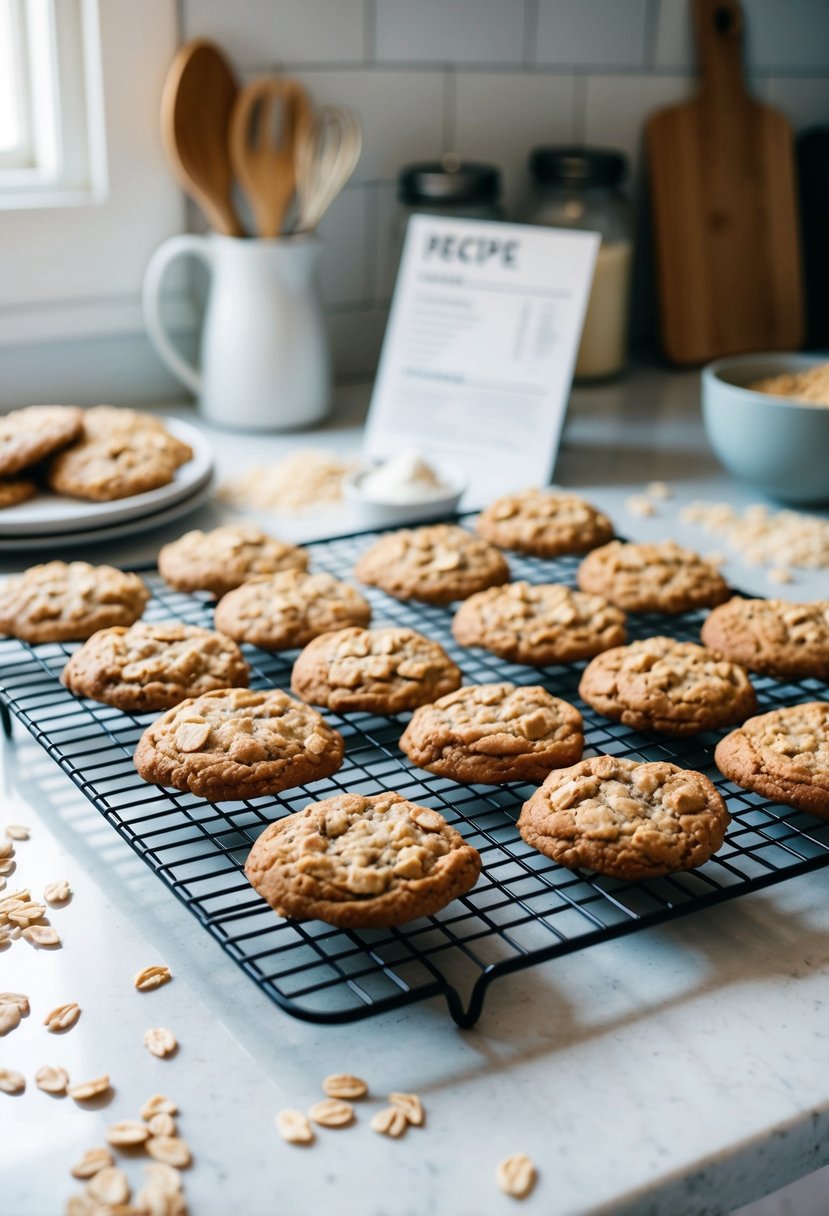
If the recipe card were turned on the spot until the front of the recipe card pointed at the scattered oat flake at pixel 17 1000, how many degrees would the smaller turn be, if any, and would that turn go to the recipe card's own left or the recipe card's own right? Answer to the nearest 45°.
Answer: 0° — it already faces it

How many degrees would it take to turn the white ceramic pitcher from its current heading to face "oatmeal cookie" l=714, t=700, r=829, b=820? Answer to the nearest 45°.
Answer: approximately 90° to its right

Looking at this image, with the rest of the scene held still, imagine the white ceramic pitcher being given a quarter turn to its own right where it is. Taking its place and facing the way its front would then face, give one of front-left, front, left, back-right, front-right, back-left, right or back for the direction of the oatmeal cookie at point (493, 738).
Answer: front

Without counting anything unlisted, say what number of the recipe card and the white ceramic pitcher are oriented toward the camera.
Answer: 1

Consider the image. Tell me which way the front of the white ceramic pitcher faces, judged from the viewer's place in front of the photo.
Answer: facing to the right of the viewer

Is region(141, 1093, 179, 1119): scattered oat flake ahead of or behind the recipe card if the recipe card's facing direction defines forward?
ahead

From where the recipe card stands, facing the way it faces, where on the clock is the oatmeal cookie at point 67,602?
The oatmeal cookie is roughly at 1 o'clock from the recipe card.

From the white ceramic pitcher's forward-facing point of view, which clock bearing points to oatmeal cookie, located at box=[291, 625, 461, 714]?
The oatmeal cookie is roughly at 3 o'clock from the white ceramic pitcher.

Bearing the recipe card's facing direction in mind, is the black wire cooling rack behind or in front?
in front

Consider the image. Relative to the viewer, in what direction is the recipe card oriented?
toward the camera

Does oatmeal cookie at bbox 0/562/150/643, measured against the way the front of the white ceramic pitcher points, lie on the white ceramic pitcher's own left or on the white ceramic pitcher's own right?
on the white ceramic pitcher's own right

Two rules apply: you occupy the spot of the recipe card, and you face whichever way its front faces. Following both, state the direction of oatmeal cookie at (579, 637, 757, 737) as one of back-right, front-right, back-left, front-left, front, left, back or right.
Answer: front

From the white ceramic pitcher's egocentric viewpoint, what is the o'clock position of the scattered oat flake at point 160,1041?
The scattered oat flake is roughly at 3 o'clock from the white ceramic pitcher.

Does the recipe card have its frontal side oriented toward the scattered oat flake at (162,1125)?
yes

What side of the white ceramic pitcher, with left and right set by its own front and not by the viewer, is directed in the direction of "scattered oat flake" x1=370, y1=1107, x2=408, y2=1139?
right

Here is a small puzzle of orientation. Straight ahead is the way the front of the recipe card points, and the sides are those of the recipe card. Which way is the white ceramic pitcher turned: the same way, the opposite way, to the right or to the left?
to the left
